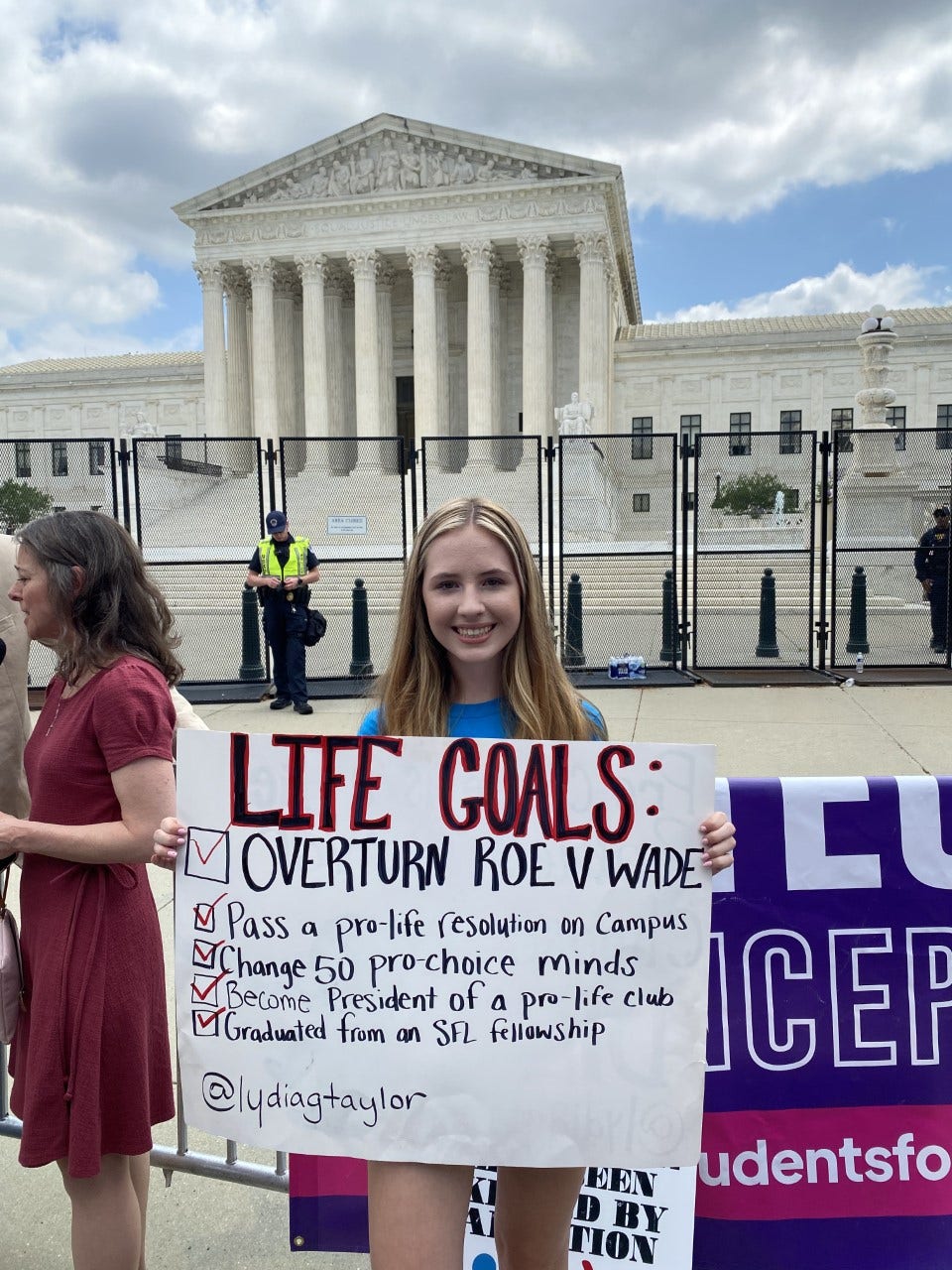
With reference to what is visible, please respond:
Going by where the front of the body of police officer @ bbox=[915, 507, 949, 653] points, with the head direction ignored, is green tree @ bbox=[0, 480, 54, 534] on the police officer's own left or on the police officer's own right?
on the police officer's own right

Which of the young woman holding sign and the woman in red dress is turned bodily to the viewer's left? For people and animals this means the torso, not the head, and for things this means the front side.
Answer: the woman in red dress

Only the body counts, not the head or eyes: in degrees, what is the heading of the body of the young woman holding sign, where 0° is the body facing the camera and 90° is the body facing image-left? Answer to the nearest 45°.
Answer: approximately 0°

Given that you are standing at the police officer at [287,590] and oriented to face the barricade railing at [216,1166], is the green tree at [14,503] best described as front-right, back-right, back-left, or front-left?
back-right

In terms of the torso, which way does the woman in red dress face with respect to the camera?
to the viewer's left

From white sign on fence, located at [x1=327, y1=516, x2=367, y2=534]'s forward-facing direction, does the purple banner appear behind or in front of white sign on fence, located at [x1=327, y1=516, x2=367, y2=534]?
in front

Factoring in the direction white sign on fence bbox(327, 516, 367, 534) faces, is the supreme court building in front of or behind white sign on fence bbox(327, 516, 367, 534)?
behind

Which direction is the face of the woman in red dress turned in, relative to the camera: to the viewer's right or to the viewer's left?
to the viewer's left
